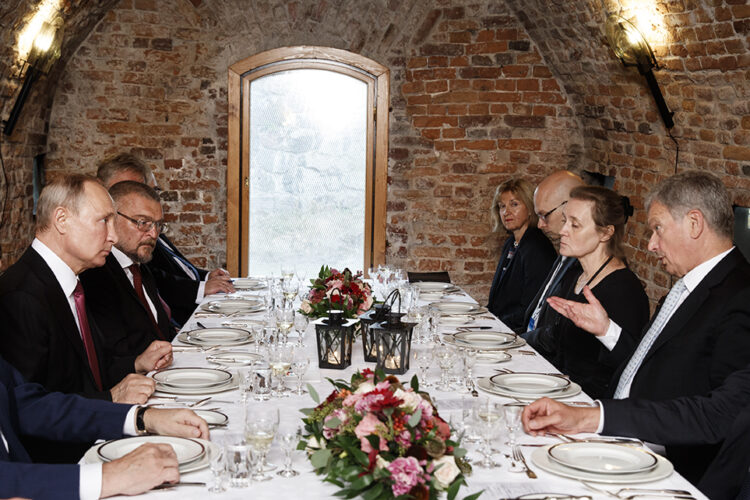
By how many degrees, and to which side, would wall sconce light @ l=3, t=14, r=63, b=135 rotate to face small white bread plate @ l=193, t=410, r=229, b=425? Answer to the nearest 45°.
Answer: approximately 90° to its right

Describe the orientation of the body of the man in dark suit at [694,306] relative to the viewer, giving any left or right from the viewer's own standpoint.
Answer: facing to the left of the viewer

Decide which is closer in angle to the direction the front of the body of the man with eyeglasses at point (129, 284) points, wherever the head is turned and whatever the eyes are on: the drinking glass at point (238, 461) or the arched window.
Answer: the drinking glass

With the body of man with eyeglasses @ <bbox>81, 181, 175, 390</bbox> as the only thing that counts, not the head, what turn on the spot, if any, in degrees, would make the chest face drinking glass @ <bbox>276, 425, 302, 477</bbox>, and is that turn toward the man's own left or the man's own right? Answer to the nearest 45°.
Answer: approximately 45° to the man's own right

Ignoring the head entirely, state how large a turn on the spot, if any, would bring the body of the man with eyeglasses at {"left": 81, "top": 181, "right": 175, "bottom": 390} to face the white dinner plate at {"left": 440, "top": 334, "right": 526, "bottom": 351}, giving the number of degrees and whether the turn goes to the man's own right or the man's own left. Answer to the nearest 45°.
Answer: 0° — they already face it

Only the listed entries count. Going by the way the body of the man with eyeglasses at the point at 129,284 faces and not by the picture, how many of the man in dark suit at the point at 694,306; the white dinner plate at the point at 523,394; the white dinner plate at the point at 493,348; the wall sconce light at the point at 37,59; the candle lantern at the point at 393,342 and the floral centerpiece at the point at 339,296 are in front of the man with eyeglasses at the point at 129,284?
5

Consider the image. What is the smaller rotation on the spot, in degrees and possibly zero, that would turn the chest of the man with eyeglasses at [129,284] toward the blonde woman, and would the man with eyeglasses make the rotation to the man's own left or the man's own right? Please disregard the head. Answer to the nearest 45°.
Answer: approximately 45° to the man's own left

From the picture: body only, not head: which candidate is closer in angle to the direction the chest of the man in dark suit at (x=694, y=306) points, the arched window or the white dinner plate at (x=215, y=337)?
the white dinner plate

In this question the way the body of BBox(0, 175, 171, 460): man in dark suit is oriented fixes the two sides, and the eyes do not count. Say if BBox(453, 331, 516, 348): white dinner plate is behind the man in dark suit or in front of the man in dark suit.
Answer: in front

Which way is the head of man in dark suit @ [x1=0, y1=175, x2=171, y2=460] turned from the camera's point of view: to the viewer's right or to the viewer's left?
to the viewer's right

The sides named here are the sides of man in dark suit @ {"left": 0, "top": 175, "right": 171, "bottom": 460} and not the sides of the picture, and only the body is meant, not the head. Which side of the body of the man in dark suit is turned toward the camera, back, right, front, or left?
right

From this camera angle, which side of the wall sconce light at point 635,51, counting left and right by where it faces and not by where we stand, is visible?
left

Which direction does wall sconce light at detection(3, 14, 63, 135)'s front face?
to the viewer's right

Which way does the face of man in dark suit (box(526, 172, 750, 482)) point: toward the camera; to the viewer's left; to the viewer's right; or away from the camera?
to the viewer's left

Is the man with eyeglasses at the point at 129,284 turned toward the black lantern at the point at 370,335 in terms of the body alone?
yes
